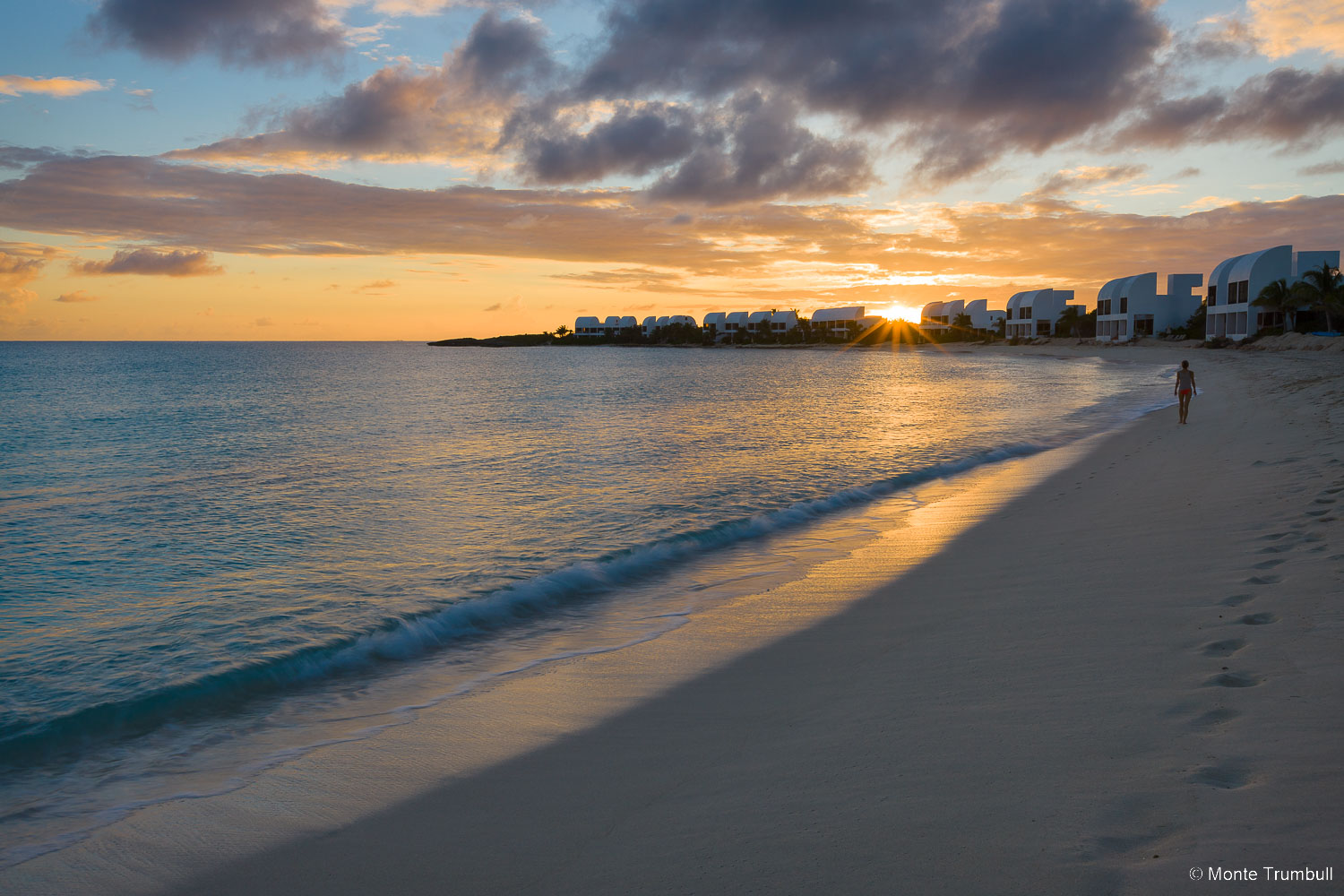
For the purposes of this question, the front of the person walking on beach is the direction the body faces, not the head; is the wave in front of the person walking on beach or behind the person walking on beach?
behind

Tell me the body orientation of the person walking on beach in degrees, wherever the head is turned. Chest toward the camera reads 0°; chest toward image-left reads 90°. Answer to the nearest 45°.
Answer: approximately 180°
